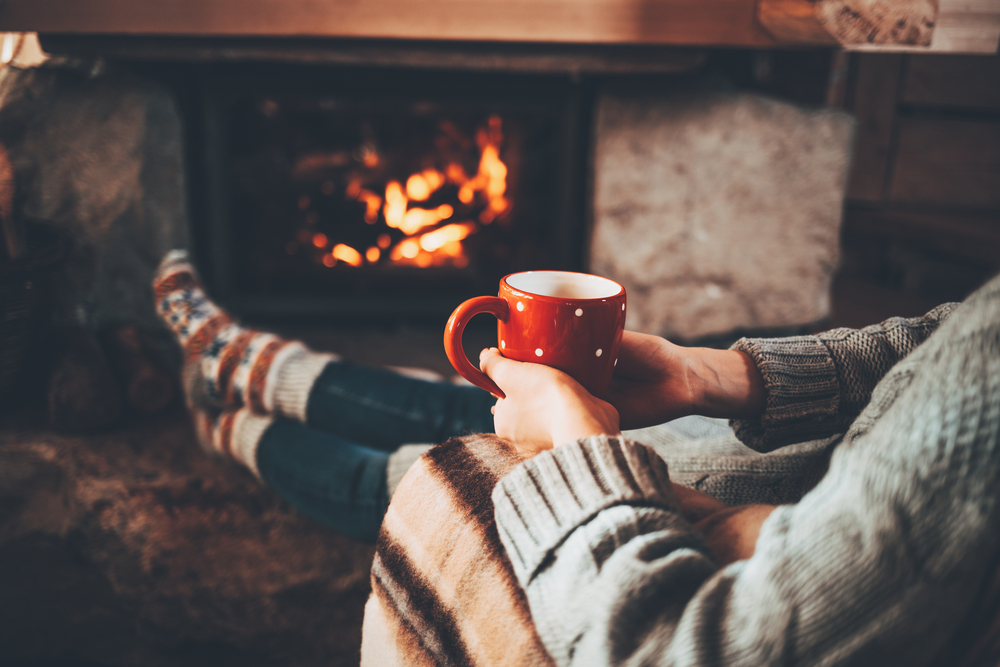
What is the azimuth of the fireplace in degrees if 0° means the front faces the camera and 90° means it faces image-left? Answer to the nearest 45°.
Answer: approximately 0°
